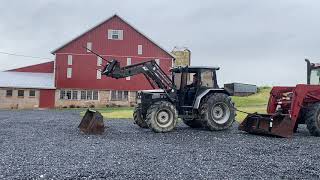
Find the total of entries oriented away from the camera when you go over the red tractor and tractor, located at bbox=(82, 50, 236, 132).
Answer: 0

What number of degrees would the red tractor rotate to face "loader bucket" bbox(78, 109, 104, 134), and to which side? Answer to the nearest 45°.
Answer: approximately 45° to its right

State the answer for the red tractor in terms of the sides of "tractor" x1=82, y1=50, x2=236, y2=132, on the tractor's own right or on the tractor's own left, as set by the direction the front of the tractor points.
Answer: on the tractor's own left

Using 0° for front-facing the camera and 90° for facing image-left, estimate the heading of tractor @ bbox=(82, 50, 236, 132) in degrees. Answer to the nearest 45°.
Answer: approximately 45°

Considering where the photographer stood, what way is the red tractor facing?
facing the viewer and to the left of the viewer

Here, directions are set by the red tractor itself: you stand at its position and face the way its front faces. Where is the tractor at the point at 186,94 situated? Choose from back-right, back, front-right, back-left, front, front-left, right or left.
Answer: front-right
